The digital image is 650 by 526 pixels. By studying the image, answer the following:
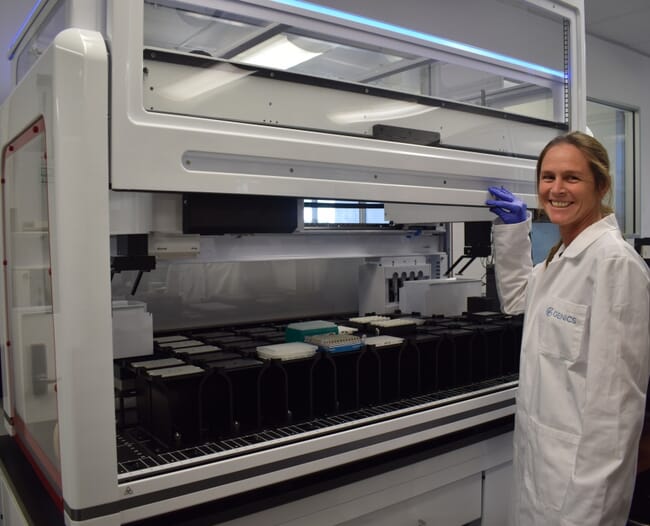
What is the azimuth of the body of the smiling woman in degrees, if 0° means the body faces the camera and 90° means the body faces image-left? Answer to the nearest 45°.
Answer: approximately 45°
